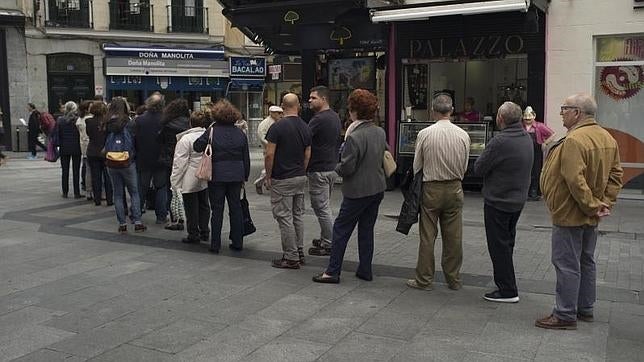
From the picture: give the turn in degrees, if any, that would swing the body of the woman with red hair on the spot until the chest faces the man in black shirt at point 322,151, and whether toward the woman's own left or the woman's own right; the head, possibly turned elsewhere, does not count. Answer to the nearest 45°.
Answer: approximately 45° to the woman's own right

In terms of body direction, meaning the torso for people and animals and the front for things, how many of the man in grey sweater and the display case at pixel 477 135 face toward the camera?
1

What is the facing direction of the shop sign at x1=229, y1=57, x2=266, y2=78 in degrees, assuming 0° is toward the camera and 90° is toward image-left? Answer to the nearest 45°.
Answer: approximately 0°

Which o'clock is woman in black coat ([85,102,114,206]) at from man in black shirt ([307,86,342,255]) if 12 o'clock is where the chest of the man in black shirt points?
The woman in black coat is roughly at 12 o'clock from the man in black shirt.

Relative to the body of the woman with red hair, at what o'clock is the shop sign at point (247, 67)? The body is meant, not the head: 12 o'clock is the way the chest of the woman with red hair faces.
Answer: The shop sign is roughly at 1 o'clock from the woman with red hair.

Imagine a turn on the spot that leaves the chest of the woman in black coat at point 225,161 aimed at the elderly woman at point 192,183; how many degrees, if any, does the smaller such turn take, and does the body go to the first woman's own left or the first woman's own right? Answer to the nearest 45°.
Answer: approximately 45° to the first woman's own left

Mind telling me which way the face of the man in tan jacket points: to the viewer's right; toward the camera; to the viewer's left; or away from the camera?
to the viewer's left

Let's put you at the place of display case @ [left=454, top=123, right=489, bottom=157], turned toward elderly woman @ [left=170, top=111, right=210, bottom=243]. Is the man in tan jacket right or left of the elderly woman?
left

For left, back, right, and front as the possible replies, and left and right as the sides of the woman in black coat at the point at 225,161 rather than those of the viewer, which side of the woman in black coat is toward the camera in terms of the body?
back

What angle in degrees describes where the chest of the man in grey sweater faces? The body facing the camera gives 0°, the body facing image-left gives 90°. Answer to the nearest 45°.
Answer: approximately 135°

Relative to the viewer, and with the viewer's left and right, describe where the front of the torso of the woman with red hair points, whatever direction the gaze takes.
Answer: facing away from the viewer and to the left of the viewer

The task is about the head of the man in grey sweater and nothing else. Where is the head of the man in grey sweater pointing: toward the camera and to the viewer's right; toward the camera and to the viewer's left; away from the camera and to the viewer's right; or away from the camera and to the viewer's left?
away from the camera and to the viewer's left

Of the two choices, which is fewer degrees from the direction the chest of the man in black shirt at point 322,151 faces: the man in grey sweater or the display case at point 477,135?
the display case
